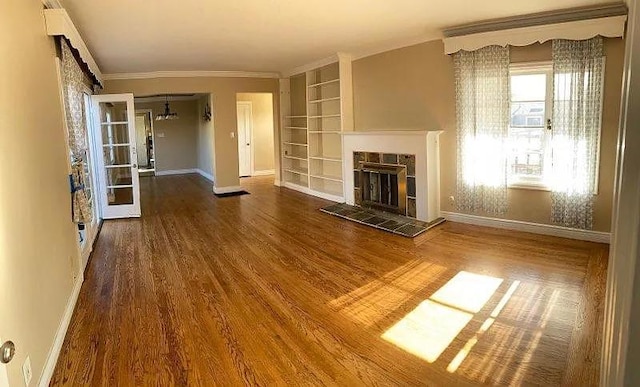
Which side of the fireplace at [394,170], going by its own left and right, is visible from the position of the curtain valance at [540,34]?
left

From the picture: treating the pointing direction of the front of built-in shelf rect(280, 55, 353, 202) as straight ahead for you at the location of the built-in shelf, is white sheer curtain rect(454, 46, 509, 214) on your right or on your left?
on your left

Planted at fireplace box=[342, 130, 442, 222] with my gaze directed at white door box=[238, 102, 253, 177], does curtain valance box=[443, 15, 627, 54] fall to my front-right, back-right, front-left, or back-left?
back-right

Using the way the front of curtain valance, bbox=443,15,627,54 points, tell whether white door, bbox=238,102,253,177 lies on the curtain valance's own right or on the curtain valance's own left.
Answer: on the curtain valance's own right

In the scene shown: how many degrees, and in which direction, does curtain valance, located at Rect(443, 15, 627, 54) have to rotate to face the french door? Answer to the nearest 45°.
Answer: approximately 45° to its right

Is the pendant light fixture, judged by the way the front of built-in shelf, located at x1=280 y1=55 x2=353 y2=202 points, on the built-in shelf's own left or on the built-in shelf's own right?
on the built-in shelf's own right

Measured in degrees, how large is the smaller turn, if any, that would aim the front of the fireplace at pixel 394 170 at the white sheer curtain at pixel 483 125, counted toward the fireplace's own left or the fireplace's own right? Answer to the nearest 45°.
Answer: approximately 90° to the fireplace's own left

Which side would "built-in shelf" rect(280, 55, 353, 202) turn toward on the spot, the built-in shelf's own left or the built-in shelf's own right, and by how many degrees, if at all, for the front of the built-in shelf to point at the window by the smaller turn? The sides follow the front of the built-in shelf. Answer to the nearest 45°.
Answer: approximately 90° to the built-in shelf's own left

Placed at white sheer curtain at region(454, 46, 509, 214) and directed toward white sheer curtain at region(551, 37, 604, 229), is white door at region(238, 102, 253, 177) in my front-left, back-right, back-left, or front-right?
back-left
